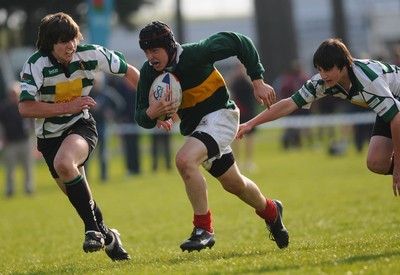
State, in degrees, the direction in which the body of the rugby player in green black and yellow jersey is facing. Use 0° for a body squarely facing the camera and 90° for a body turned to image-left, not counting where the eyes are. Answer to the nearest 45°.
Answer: approximately 45°

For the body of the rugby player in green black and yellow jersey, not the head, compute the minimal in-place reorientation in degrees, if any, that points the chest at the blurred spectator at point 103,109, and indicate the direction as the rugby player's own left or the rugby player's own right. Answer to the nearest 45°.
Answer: approximately 135° to the rugby player's own right

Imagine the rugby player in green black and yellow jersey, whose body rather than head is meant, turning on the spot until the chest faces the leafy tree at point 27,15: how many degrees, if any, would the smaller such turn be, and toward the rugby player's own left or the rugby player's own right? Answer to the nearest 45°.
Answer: approximately 135° to the rugby player's own right

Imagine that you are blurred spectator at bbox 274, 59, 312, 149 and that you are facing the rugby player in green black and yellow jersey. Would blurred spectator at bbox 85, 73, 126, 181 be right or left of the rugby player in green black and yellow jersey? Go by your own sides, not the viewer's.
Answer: right

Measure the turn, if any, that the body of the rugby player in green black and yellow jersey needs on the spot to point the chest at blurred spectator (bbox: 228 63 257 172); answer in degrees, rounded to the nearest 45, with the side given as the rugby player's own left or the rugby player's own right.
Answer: approximately 135° to the rugby player's own right

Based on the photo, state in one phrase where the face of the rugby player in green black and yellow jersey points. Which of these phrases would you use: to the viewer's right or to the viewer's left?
to the viewer's left

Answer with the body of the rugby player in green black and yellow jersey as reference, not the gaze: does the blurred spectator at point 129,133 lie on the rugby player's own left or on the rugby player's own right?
on the rugby player's own right
